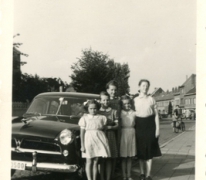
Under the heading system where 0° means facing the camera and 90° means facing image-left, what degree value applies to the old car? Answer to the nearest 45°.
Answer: approximately 45°

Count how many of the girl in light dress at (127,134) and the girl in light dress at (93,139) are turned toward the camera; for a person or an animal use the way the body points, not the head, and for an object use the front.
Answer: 2

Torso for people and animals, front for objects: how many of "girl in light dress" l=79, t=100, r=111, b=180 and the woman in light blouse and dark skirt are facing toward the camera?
2

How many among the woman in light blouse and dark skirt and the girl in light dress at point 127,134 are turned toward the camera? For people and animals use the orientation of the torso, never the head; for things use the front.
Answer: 2

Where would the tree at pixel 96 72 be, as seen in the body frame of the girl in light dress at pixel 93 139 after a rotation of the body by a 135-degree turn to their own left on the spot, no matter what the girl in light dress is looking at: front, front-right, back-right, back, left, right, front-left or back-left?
front-left

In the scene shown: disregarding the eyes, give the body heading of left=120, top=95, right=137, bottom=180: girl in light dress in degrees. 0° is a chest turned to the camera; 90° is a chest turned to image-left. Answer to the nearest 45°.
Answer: approximately 0°

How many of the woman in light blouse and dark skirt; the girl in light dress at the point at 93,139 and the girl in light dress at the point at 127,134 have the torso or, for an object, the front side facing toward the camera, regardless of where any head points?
3
